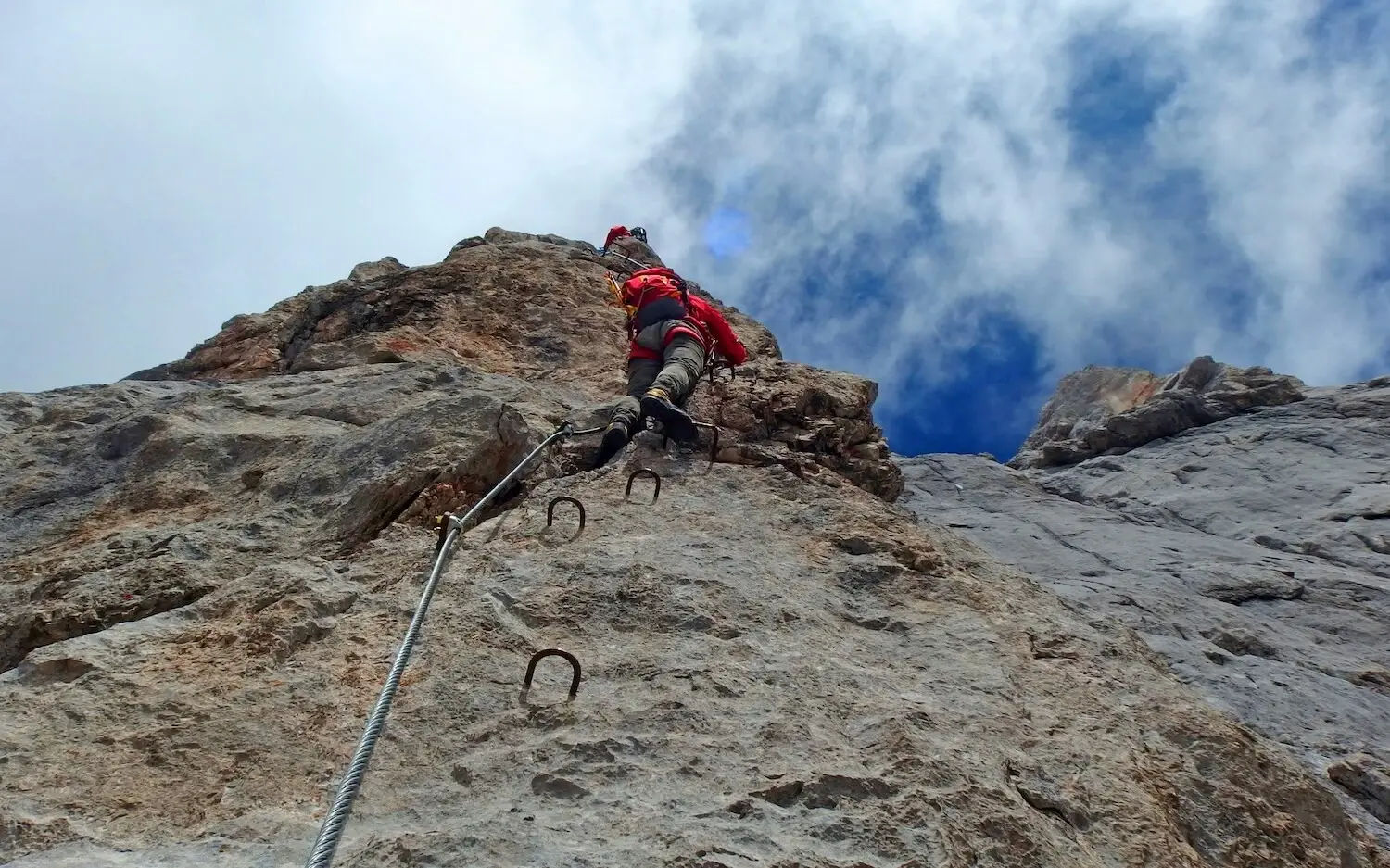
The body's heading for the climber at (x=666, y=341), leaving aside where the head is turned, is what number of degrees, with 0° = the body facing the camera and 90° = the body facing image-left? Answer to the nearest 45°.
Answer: approximately 180°
